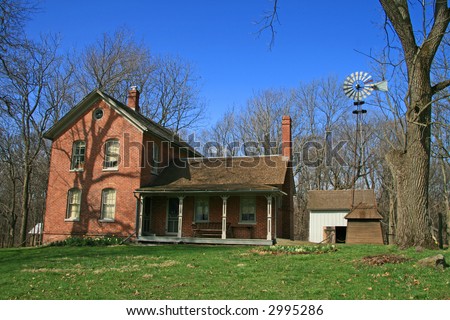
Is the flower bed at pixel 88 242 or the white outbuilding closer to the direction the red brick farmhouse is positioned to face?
the flower bed

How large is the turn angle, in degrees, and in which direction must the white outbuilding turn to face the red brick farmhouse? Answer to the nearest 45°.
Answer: approximately 45° to its right

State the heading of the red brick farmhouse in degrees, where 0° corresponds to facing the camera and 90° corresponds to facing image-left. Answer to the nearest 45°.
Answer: approximately 0°

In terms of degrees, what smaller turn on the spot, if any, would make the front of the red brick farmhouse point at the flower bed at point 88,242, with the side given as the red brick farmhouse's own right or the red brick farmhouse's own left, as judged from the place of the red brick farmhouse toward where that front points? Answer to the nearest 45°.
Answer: approximately 45° to the red brick farmhouse's own right

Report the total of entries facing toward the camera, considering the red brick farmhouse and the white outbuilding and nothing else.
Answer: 2

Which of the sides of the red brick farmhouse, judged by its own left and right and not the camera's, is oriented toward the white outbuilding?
left

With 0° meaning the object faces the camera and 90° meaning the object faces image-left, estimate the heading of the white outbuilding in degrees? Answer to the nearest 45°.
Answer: approximately 0°

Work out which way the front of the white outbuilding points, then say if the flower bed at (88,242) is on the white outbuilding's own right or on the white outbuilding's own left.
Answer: on the white outbuilding's own right
